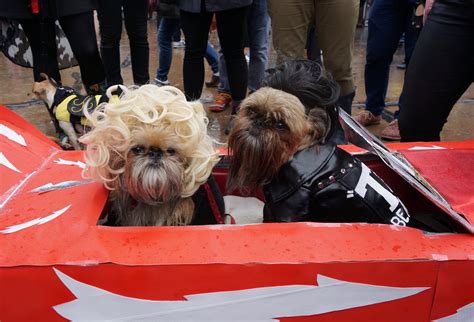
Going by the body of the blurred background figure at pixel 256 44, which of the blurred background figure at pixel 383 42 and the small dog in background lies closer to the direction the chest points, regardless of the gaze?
the small dog in background

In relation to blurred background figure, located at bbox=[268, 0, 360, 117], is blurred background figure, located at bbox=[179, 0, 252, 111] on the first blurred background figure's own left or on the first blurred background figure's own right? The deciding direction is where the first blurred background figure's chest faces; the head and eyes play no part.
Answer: on the first blurred background figure's own right

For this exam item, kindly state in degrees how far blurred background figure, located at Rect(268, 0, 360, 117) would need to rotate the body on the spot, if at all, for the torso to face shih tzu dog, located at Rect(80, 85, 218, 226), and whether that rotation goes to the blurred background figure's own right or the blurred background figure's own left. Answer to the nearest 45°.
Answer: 0° — they already face it

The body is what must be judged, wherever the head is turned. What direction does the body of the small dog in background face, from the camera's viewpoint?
to the viewer's left

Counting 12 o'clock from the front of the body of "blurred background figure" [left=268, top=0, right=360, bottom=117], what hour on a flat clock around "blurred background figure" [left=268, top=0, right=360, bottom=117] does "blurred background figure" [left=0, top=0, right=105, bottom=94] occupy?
"blurred background figure" [left=0, top=0, right=105, bottom=94] is roughly at 3 o'clock from "blurred background figure" [left=268, top=0, right=360, bottom=117].

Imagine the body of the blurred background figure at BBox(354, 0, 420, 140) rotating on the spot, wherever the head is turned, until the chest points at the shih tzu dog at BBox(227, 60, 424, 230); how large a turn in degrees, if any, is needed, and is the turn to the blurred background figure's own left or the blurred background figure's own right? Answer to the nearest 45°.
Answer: approximately 45° to the blurred background figure's own left

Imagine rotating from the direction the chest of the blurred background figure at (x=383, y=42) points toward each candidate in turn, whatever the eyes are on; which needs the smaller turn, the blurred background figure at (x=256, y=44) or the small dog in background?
the small dog in background

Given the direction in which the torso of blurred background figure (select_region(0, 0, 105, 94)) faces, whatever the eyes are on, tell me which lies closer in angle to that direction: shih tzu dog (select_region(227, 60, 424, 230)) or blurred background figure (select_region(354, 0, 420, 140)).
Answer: the shih tzu dog
